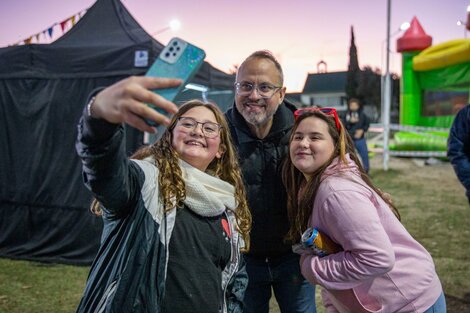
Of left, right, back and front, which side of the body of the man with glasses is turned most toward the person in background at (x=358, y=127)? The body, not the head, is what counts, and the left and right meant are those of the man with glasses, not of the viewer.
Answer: back

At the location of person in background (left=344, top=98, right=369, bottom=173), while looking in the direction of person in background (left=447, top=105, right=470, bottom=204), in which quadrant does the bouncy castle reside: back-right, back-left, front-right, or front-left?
back-left

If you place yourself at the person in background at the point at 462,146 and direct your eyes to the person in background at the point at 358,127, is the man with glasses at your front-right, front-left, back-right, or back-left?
back-left

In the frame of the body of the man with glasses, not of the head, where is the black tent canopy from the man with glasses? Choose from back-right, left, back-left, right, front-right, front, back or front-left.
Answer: back-right

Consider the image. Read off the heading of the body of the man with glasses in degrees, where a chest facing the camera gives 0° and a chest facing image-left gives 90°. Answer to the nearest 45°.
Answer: approximately 0°

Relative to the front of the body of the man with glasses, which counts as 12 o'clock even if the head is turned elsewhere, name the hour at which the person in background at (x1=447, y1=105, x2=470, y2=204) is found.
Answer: The person in background is roughly at 8 o'clock from the man with glasses.

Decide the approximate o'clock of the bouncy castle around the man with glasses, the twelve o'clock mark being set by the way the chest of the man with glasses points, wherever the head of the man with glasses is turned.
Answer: The bouncy castle is roughly at 7 o'clock from the man with glasses.

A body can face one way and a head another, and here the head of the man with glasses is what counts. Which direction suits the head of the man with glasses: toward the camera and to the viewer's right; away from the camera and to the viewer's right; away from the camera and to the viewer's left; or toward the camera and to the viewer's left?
toward the camera and to the viewer's left

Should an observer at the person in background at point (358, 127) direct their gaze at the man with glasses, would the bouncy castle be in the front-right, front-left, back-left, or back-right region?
back-left
